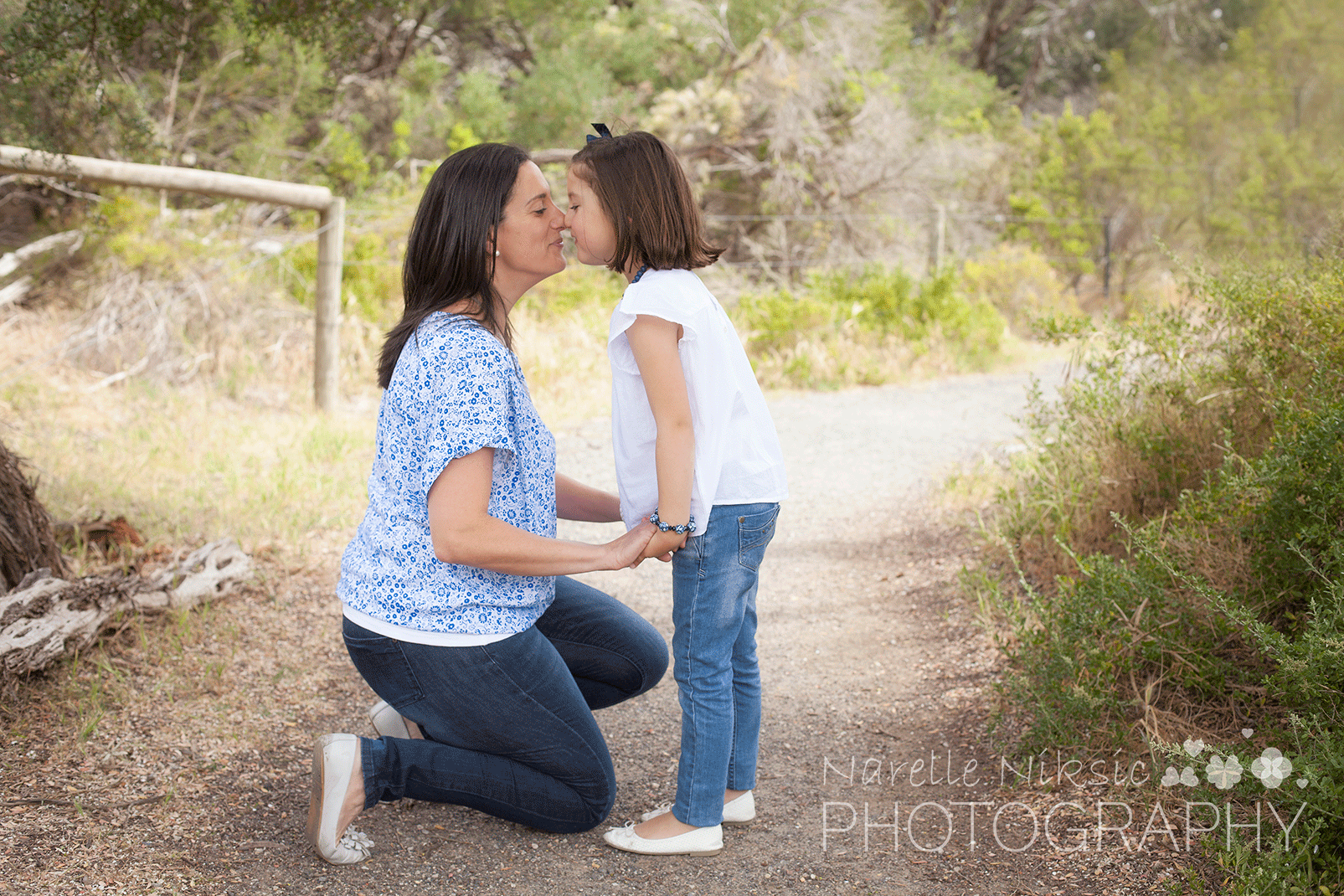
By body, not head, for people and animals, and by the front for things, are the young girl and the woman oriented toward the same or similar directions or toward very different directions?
very different directions

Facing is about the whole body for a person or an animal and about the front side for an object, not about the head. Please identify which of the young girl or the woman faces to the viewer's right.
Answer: the woman

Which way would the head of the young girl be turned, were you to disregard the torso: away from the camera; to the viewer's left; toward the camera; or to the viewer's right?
to the viewer's left

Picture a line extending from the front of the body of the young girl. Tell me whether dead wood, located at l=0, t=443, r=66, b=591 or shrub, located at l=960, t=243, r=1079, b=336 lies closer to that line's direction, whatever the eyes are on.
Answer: the dead wood

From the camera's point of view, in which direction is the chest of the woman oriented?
to the viewer's right

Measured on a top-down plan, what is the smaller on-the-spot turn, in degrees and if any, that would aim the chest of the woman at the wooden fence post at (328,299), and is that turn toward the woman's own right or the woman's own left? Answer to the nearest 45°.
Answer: approximately 90° to the woman's own left

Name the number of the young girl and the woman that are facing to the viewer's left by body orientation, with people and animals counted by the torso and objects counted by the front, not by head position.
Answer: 1

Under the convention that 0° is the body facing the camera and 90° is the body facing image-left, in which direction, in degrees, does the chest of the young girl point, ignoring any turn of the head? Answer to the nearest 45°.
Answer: approximately 90°

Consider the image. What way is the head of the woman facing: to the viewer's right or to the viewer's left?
to the viewer's right

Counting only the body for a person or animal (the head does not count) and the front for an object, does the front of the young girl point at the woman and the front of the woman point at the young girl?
yes
